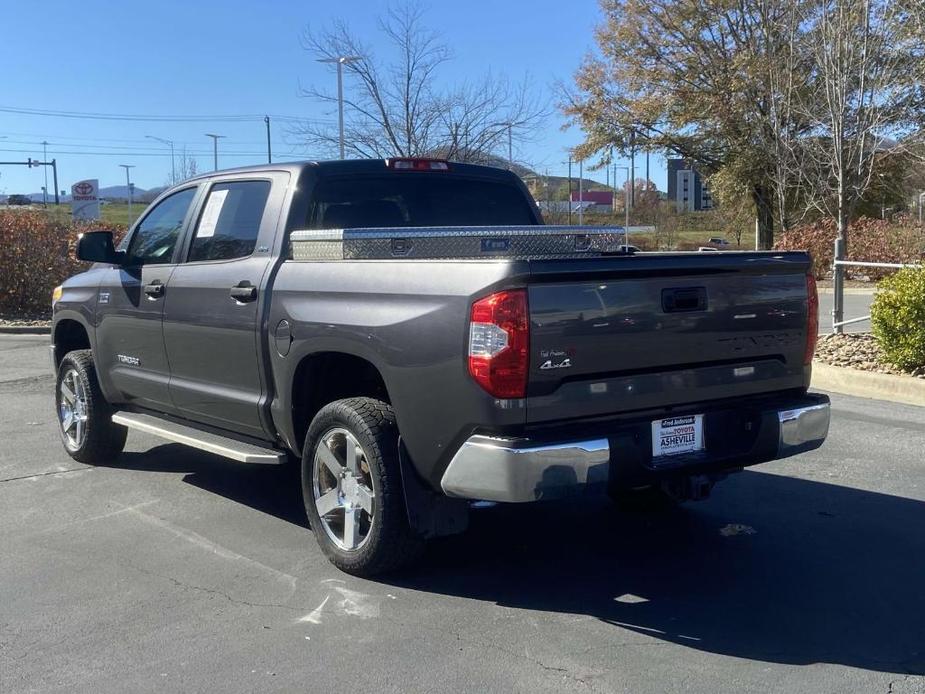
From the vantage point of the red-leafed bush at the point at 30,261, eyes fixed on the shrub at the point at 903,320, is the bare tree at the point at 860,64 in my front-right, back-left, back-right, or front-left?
front-left

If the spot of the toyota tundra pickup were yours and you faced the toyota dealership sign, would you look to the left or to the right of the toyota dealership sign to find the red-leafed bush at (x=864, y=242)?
right

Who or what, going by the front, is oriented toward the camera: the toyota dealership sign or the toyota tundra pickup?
the toyota dealership sign

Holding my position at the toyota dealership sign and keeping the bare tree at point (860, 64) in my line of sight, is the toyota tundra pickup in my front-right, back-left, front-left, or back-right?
front-right

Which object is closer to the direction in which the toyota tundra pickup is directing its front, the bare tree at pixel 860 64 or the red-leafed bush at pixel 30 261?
the red-leafed bush

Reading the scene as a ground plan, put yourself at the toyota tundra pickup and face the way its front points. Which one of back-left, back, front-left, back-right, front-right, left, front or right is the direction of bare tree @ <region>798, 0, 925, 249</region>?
right

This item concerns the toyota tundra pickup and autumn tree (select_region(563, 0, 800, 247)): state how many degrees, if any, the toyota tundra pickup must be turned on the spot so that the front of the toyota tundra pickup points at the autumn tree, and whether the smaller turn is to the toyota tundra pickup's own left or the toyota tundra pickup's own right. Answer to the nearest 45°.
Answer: approximately 45° to the toyota tundra pickup's own right

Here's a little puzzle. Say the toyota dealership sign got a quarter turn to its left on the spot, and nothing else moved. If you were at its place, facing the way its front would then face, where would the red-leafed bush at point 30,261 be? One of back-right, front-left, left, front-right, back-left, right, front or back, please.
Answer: right

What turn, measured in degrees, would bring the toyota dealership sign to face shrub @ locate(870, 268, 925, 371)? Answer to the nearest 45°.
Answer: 0° — it already faces it

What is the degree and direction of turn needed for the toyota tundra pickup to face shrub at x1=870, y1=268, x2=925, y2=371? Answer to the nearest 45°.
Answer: approximately 90° to its right

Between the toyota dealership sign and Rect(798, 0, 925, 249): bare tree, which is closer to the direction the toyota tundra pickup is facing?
the toyota dealership sign

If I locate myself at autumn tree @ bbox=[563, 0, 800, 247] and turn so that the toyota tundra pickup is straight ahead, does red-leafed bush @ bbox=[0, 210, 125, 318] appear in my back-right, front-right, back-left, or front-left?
front-right

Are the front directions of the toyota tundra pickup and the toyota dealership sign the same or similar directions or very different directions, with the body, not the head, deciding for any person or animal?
very different directions

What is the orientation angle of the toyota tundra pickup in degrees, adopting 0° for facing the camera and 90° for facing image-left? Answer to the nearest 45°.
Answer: approximately 135°

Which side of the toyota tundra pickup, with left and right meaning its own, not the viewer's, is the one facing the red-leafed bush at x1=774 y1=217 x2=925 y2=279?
right

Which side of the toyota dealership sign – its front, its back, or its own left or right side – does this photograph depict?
front

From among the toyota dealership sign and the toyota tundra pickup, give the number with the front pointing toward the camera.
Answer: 1

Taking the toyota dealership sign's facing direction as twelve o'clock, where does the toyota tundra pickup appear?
The toyota tundra pickup is roughly at 12 o'clock from the toyota dealership sign.
